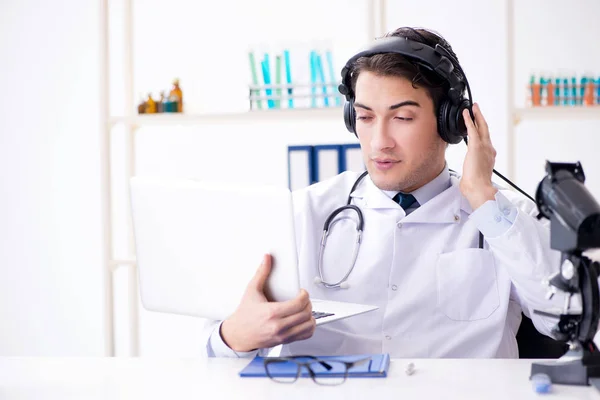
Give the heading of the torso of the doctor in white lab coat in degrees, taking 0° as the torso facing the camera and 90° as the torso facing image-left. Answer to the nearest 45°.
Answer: approximately 0°

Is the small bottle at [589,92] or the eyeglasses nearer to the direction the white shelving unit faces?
the eyeglasses

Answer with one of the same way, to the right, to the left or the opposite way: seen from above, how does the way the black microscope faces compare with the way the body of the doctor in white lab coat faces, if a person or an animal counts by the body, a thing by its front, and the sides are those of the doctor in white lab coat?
to the right

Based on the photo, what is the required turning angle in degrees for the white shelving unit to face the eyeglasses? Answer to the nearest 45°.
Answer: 0° — it already faces it

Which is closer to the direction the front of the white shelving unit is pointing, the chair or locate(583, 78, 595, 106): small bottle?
the chair

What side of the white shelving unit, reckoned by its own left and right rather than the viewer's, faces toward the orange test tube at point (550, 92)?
left

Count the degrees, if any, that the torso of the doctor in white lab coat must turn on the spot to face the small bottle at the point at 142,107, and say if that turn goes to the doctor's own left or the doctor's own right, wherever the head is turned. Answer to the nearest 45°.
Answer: approximately 135° to the doctor's own right

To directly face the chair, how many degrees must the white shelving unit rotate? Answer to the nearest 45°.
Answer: approximately 45° to its left

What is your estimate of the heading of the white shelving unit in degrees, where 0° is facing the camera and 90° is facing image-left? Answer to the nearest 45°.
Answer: approximately 0°

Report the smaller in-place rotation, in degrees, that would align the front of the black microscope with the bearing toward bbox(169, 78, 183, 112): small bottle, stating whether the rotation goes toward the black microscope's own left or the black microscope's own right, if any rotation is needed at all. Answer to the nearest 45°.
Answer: approximately 45° to the black microscope's own right

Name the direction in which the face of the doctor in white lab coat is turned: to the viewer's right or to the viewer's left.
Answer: to the viewer's left
